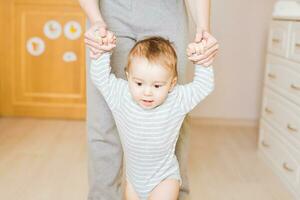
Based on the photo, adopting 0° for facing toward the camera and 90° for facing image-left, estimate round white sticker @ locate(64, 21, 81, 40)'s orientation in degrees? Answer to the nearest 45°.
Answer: approximately 0°

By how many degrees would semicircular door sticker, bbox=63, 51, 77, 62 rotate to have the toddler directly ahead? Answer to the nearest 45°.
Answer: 0° — it already faces them

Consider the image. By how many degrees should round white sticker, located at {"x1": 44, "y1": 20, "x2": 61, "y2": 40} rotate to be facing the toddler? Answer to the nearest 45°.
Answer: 0° — it already faces them
